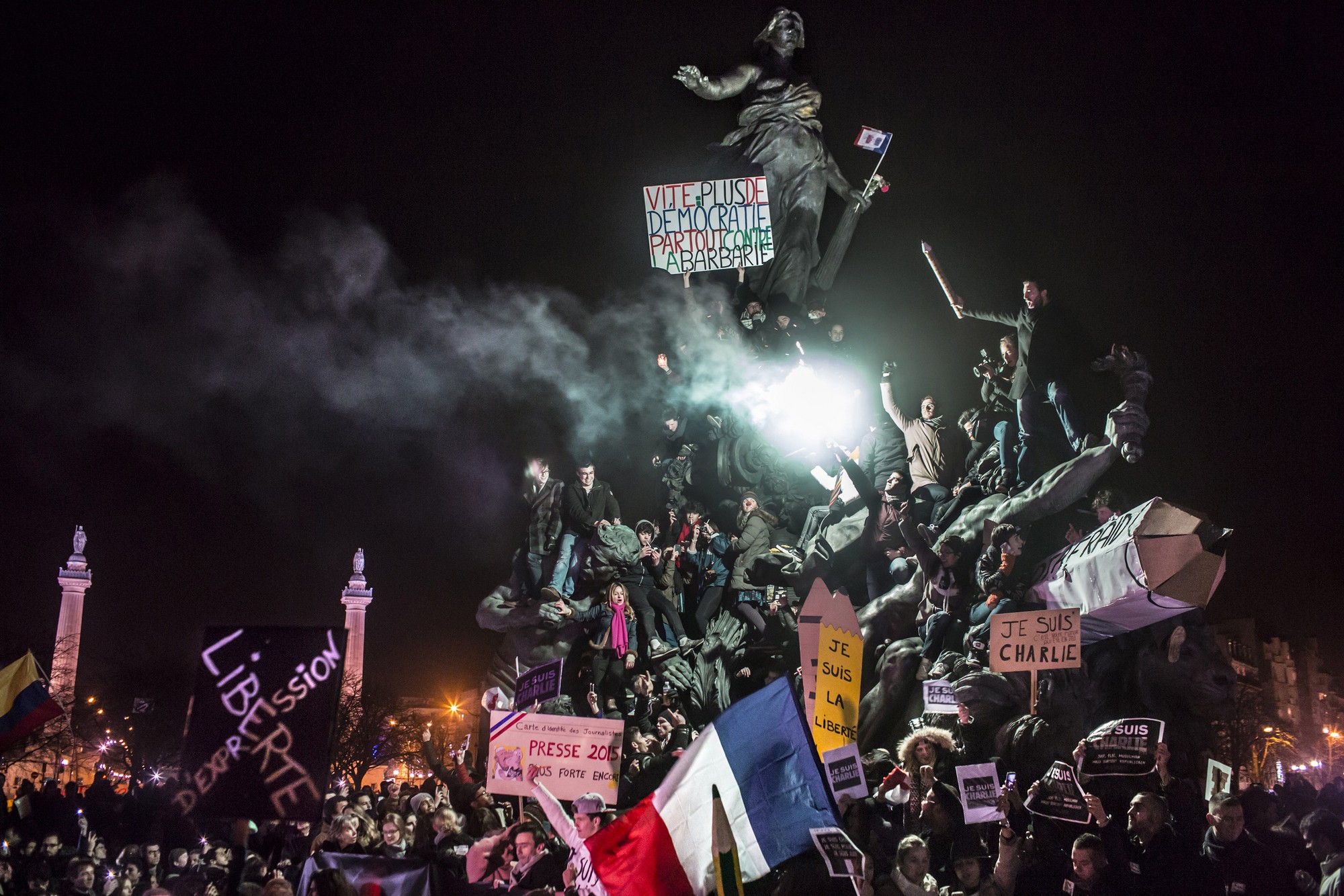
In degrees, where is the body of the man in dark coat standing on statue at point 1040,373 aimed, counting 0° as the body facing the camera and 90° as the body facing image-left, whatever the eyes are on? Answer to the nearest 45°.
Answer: approximately 45°

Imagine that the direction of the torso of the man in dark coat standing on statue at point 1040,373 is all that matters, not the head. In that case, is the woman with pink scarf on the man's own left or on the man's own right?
on the man's own right

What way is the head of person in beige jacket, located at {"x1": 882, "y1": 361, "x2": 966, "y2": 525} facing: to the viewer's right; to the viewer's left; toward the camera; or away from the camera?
toward the camera

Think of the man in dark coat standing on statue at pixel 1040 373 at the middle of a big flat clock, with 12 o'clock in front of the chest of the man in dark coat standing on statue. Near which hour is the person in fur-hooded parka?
The person in fur-hooded parka is roughly at 11 o'clock from the man in dark coat standing on statue.

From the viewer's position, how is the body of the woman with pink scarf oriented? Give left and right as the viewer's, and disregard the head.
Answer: facing the viewer

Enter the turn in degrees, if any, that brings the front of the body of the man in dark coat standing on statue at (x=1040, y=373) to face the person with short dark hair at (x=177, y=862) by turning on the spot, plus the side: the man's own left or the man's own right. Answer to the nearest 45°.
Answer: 0° — they already face them

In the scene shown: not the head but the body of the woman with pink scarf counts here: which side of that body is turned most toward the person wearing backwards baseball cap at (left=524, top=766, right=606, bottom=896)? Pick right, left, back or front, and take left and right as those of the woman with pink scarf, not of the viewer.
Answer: front

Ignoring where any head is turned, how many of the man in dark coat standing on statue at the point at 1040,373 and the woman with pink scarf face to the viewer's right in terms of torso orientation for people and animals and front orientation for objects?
0

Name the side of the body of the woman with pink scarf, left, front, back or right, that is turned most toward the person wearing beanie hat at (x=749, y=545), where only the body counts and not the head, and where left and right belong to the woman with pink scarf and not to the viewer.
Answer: left

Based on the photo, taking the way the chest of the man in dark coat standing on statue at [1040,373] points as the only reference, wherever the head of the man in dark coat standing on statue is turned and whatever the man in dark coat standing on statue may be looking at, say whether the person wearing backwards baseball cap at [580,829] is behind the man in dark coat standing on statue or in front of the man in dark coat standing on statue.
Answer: in front

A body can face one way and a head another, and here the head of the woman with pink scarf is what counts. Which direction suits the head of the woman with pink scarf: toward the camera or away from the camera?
toward the camera
